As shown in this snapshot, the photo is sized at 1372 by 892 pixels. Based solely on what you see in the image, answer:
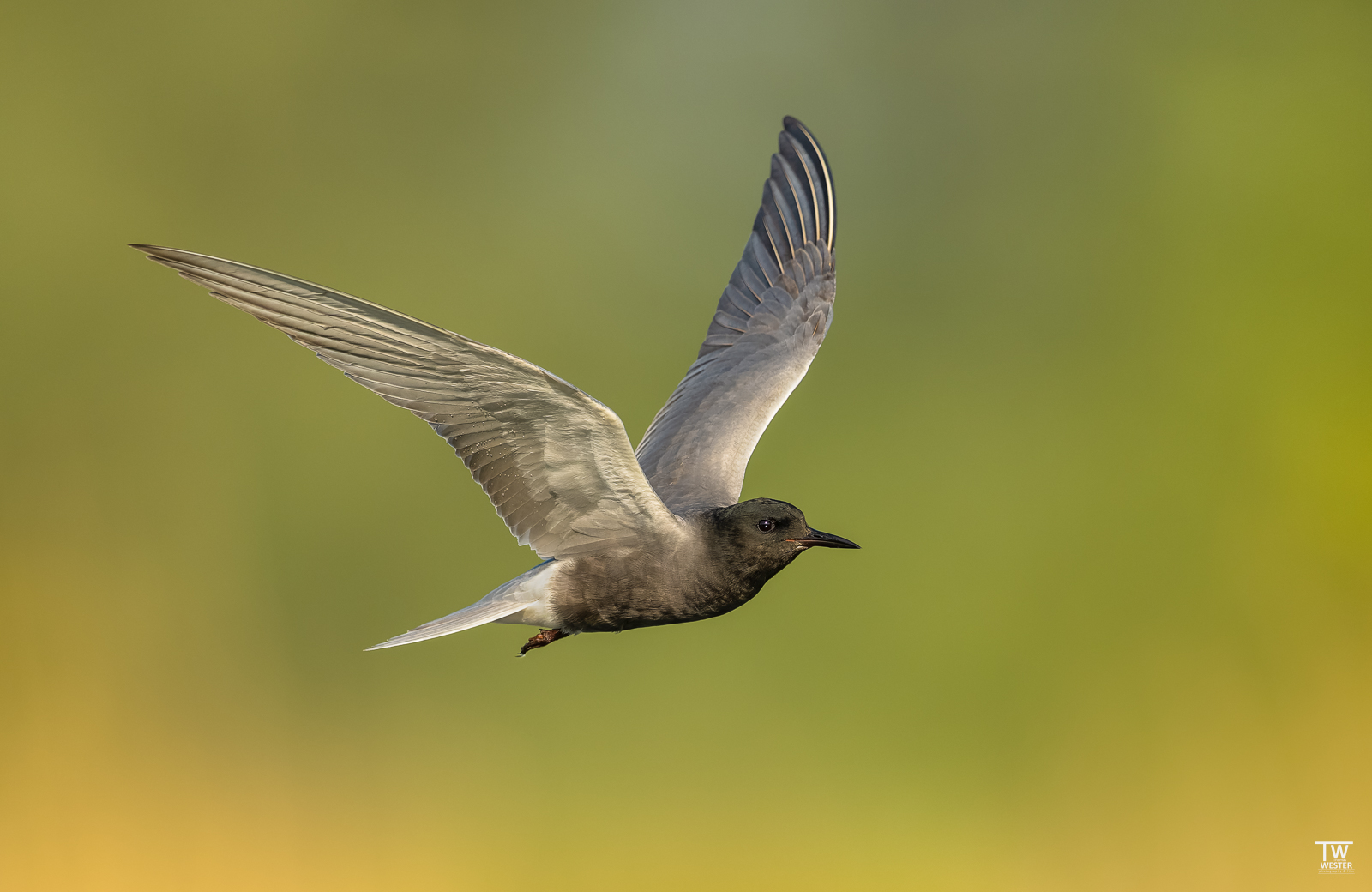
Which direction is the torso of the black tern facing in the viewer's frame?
to the viewer's right
